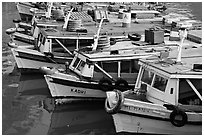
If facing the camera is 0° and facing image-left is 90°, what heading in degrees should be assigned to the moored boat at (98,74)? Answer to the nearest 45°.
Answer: approximately 45°

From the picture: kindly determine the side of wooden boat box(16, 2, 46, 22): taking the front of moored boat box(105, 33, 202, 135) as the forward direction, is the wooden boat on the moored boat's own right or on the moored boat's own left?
on the moored boat's own right

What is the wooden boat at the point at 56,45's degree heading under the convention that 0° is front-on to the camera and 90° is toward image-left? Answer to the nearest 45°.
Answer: approximately 45°

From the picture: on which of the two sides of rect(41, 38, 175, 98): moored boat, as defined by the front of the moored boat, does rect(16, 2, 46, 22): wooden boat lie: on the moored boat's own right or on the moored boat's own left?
on the moored boat's own right
